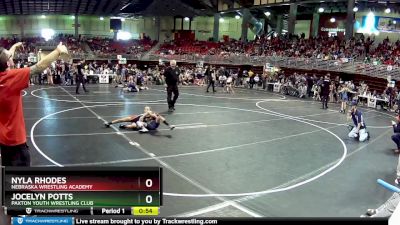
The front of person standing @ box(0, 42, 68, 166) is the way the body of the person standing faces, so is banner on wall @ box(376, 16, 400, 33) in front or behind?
in front

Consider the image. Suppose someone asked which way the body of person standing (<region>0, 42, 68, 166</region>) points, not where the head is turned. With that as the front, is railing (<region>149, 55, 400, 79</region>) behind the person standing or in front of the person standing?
in front

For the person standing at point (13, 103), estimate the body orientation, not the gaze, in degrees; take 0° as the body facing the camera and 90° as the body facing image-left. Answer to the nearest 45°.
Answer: approximately 225°

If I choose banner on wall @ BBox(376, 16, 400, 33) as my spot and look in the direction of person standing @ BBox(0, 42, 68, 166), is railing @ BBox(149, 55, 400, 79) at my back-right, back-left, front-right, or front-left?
front-right
